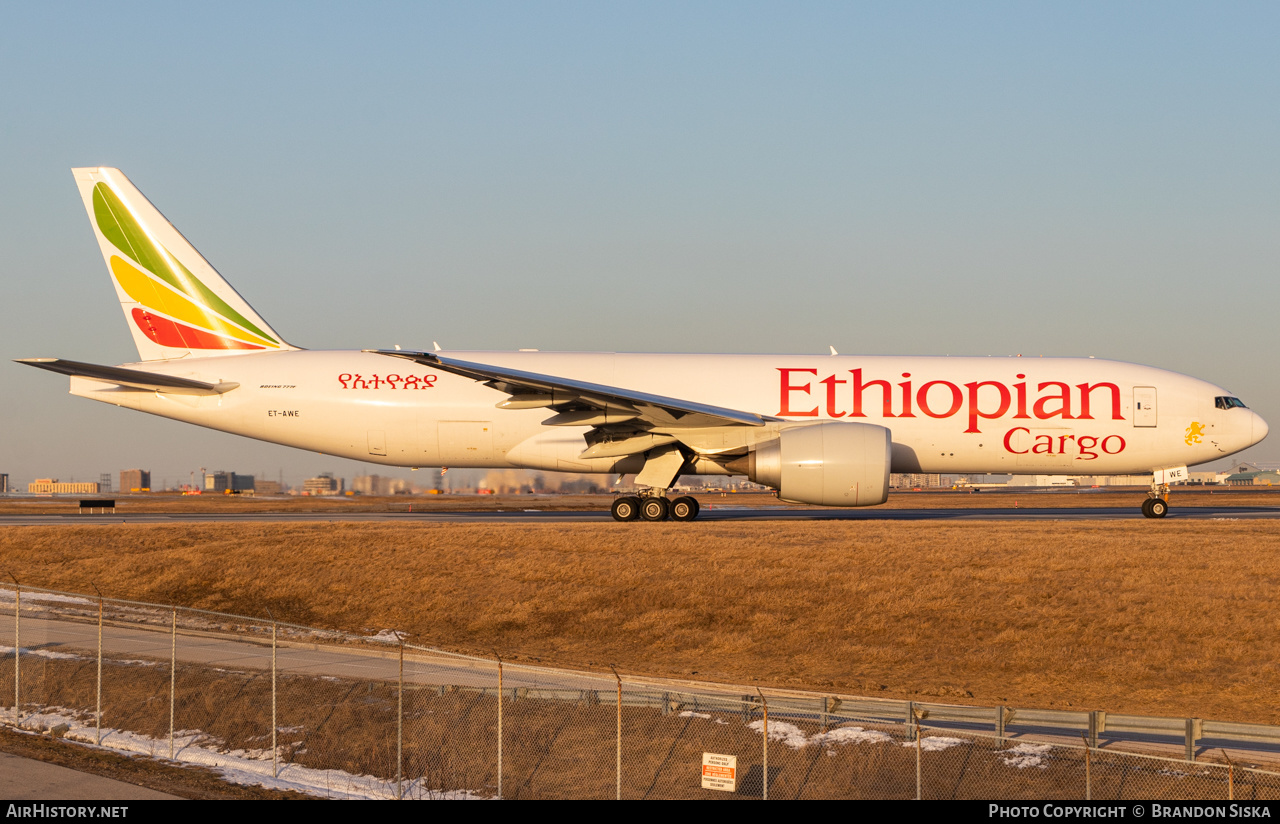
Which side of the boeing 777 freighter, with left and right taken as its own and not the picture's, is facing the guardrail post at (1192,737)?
right

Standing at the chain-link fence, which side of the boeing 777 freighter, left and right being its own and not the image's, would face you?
right

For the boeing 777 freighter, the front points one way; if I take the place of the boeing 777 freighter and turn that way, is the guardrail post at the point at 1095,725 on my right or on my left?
on my right

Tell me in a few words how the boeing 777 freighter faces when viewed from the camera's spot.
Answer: facing to the right of the viewer
